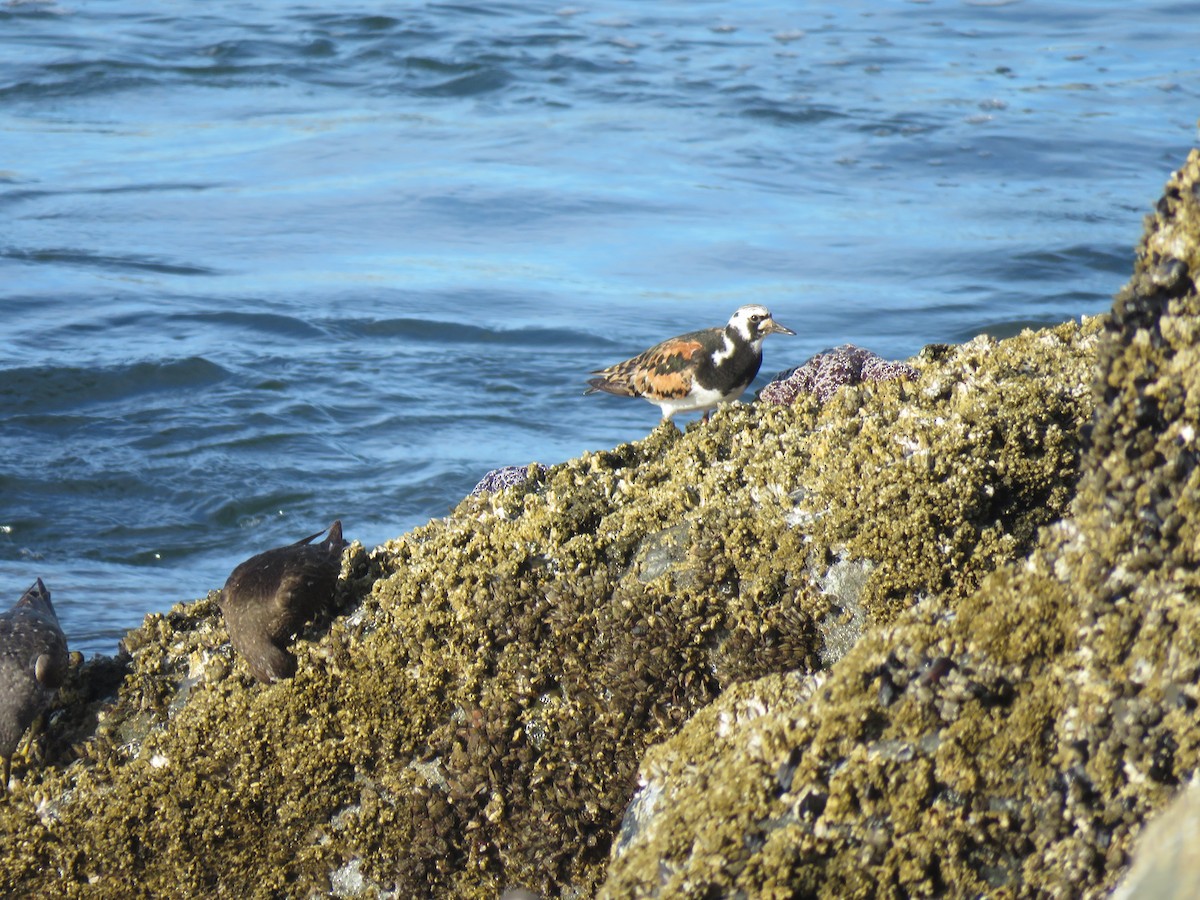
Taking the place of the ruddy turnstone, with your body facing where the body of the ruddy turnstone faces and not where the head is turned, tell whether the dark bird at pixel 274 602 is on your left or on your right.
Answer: on your right

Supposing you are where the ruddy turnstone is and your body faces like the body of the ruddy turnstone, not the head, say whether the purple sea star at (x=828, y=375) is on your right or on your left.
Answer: on your left

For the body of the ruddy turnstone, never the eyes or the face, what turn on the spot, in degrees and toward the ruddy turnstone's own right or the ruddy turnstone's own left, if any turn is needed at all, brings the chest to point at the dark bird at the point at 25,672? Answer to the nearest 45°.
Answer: approximately 135° to the ruddy turnstone's own right

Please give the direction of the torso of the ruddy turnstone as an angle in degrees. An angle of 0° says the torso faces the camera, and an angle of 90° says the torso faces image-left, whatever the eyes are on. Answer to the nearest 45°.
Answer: approximately 270°
